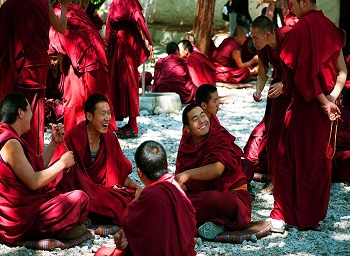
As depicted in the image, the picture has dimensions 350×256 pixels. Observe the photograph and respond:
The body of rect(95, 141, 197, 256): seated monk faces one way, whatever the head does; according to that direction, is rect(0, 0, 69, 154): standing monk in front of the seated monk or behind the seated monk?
in front

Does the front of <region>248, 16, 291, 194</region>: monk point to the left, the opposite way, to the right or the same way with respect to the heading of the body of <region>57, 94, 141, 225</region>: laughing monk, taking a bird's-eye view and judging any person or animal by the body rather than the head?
to the right

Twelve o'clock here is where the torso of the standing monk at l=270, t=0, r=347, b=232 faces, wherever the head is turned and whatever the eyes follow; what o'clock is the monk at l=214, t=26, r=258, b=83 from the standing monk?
The monk is roughly at 1 o'clock from the standing monk.

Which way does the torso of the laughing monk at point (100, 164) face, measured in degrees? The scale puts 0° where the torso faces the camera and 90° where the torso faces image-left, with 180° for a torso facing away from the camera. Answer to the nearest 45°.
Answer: approximately 315°

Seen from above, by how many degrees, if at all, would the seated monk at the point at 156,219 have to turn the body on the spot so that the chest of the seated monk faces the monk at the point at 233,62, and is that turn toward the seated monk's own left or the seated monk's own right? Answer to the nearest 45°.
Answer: approximately 45° to the seated monk's own right

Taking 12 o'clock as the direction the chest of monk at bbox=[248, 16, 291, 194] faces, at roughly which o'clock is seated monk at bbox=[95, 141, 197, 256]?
The seated monk is roughly at 11 o'clock from the monk.

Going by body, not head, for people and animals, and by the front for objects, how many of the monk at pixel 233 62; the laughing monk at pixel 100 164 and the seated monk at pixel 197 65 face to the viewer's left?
1

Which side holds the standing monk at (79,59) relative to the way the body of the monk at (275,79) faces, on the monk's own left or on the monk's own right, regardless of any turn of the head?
on the monk's own right

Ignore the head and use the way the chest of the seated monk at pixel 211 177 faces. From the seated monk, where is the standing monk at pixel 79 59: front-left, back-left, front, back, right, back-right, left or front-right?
right

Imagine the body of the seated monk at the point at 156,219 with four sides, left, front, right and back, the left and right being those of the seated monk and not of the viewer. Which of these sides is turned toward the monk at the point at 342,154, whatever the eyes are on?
right
